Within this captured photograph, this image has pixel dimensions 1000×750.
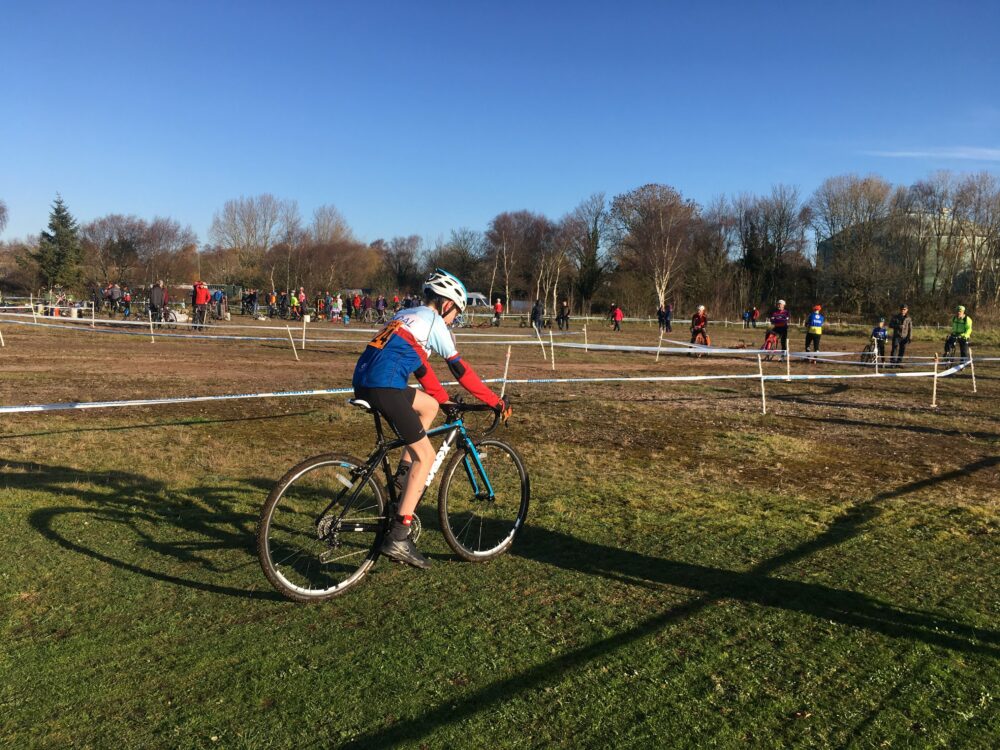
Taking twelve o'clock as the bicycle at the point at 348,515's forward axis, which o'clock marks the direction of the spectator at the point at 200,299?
The spectator is roughly at 10 o'clock from the bicycle.

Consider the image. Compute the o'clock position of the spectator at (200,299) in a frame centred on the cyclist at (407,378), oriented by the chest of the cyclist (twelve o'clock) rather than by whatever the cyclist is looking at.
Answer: The spectator is roughly at 10 o'clock from the cyclist.

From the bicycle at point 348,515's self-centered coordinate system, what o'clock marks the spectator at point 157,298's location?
The spectator is roughly at 10 o'clock from the bicycle.

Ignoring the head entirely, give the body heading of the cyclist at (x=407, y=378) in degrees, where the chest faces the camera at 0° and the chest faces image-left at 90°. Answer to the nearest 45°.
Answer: approximately 225°

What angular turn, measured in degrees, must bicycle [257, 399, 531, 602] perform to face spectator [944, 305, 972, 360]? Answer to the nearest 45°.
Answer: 0° — it already faces them

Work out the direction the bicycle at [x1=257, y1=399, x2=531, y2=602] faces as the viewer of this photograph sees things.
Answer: facing away from the viewer and to the right of the viewer

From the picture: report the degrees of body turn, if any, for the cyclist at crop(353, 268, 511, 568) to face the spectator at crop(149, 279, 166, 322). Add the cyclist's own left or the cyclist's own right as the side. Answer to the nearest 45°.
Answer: approximately 45° to the cyclist's own left

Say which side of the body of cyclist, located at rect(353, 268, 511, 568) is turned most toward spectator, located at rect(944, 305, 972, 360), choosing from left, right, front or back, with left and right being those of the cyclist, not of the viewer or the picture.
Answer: front
